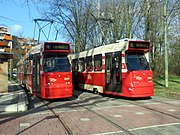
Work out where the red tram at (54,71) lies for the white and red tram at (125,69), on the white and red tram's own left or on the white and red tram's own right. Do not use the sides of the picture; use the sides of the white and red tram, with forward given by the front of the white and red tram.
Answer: on the white and red tram's own right

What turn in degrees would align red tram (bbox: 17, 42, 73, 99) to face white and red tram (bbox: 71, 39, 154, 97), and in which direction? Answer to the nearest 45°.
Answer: approximately 45° to its left

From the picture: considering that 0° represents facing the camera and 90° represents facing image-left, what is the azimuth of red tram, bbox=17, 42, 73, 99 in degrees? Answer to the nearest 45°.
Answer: approximately 315°

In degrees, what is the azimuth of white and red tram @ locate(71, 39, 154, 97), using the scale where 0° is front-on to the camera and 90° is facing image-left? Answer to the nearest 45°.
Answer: approximately 315°
